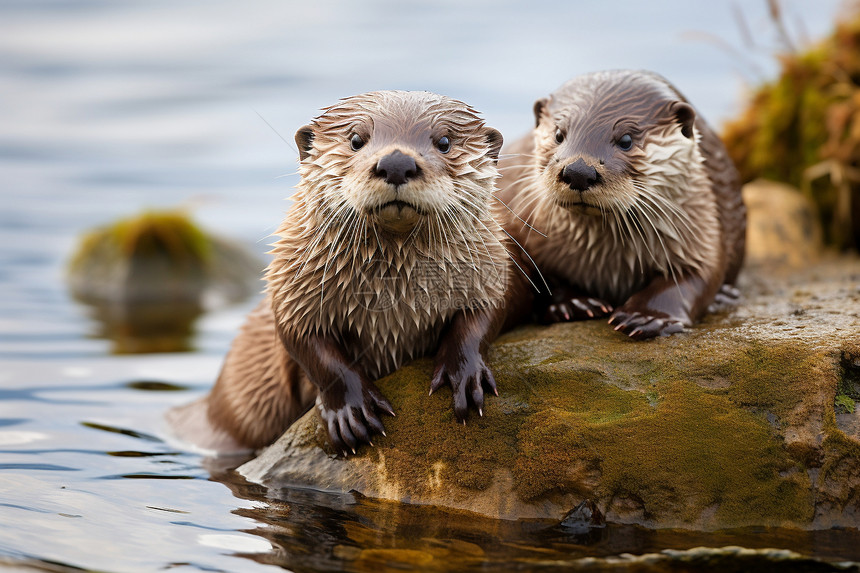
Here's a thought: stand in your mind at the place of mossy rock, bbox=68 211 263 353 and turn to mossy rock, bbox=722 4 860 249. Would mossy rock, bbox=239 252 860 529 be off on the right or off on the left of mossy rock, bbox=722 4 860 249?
right

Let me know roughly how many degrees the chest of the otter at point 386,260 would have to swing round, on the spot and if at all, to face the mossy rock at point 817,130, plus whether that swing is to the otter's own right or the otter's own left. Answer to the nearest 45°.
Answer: approximately 135° to the otter's own left

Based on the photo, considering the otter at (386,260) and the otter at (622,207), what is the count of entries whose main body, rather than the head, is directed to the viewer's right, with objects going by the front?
0

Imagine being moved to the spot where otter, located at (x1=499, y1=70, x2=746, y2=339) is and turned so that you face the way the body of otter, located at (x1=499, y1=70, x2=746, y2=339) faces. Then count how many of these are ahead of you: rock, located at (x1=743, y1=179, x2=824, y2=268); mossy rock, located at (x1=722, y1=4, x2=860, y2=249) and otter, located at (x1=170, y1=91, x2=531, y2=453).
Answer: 1

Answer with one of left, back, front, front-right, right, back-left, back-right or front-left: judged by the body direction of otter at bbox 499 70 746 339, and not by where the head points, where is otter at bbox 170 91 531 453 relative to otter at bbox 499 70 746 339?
front

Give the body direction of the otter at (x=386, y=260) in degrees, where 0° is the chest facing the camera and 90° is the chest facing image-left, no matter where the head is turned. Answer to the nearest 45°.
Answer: approximately 0°

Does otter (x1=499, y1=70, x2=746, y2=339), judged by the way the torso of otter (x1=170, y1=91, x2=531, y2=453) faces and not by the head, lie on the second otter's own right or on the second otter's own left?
on the second otter's own left

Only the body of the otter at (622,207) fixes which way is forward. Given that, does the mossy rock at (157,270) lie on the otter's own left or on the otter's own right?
on the otter's own right

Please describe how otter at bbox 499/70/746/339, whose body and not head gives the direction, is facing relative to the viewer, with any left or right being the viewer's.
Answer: facing the viewer and to the left of the viewer

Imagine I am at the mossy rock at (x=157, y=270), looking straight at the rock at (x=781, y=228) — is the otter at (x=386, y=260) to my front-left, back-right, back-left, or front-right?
front-right

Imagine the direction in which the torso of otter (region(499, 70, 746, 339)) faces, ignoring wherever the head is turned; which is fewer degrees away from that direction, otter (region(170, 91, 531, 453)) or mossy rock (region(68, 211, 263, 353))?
the otter

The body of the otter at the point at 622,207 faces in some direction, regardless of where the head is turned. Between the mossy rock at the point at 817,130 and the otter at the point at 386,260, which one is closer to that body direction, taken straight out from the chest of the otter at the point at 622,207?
the otter
